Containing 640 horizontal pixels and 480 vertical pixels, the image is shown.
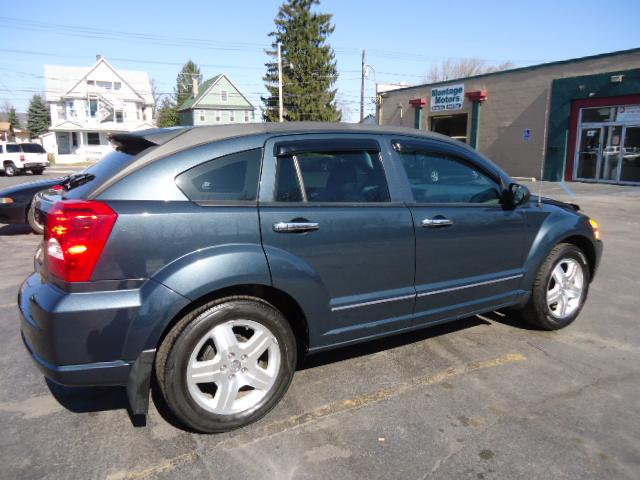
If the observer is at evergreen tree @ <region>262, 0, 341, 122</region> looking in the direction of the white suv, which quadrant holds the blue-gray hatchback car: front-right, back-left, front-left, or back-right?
front-left

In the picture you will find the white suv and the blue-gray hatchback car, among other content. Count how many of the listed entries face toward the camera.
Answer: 0

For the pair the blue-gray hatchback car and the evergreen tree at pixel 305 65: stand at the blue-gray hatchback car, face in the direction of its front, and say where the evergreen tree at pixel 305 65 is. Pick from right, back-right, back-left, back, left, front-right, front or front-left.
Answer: front-left

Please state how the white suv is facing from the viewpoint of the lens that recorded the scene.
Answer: facing away from the viewer and to the left of the viewer

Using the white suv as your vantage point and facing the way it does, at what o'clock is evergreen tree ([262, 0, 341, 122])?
The evergreen tree is roughly at 4 o'clock from the white suv.

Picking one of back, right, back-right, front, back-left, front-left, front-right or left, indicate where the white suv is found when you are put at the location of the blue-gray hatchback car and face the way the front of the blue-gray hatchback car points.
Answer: left

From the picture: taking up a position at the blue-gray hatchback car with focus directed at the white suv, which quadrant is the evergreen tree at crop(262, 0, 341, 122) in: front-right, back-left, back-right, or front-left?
front-right

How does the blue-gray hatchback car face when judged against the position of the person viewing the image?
facing away from the viewer and to the right of the viewer

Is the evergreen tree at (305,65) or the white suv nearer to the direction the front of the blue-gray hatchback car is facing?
the evergreen tree

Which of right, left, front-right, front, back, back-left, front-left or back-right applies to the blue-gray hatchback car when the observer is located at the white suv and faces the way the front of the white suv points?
back-left
